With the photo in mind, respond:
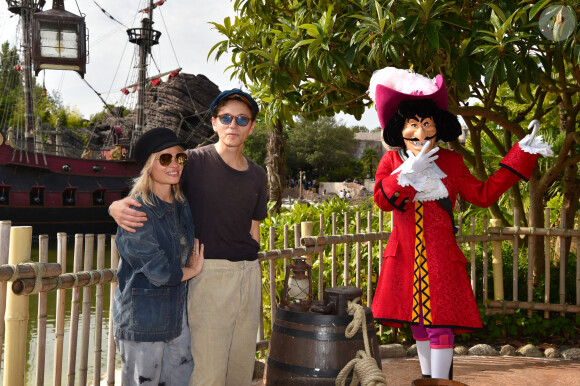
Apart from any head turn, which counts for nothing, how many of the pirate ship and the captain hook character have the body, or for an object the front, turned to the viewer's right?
1

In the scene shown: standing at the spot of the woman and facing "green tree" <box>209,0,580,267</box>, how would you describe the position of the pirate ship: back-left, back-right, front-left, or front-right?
front-left

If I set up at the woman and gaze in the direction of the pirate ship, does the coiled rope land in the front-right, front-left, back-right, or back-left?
back-right

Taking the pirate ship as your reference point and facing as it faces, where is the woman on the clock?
The woman is roughly at 3 o'clock from the pirate ship.

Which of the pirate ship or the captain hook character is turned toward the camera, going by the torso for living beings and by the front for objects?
the captain hook character

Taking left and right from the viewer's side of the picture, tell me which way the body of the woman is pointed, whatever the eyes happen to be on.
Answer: facing the viewer and to the right of the viewer

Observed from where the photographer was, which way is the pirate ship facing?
facing to the right of the viewer

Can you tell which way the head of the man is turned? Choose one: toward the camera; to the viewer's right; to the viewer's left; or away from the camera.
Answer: toward the camera

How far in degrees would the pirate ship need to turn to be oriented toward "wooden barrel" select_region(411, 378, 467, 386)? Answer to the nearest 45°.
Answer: approximately 90° to its right

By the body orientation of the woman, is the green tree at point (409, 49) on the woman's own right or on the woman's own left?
on the woman's own left

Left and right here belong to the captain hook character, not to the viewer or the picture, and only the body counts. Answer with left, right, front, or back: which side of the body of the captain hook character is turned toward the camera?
front

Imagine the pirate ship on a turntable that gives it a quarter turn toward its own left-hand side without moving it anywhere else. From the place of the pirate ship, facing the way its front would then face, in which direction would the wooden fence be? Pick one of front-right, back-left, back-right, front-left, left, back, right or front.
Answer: back

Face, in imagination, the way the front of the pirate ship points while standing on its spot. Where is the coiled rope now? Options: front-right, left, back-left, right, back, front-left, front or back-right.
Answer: right

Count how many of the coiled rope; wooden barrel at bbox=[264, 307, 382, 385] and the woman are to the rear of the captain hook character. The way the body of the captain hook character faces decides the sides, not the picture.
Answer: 0

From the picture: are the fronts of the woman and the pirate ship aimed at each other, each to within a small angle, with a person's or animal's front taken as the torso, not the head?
no
